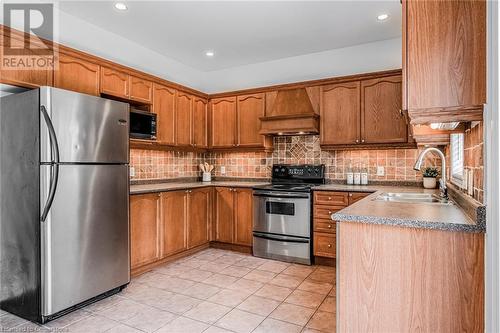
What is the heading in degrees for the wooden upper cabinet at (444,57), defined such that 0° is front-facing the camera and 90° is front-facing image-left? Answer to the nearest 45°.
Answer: approximately 90°

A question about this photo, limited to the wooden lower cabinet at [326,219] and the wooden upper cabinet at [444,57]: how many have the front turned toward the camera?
1

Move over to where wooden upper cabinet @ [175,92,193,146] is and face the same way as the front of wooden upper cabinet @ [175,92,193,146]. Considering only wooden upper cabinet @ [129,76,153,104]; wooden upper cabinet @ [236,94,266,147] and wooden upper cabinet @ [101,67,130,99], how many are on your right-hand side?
2

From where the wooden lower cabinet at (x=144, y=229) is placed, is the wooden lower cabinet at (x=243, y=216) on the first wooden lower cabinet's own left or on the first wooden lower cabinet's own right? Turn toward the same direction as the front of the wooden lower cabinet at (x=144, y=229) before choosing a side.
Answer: on the first wooden lower cabinet's own left

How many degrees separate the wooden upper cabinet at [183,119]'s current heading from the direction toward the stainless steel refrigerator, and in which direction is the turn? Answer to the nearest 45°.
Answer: approximately 90° to its right
